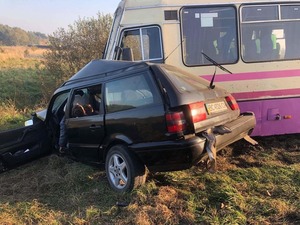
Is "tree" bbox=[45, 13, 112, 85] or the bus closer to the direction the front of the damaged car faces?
the tree

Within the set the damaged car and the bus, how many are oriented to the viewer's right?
0

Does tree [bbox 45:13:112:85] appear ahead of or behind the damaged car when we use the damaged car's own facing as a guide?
ahead

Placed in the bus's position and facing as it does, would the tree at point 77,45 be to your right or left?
on your right

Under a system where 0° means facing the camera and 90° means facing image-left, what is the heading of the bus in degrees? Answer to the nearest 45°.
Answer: approximately 90°

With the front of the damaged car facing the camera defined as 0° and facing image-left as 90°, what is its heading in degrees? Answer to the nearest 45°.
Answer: approximately 135°
